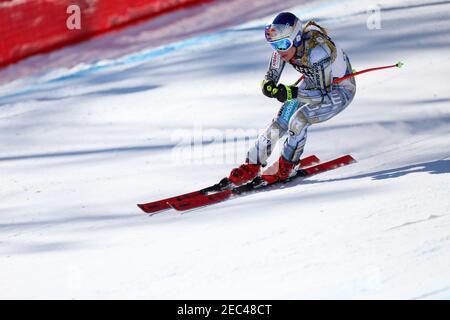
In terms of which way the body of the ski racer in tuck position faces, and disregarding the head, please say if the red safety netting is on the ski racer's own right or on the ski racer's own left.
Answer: on the ski racer's own right

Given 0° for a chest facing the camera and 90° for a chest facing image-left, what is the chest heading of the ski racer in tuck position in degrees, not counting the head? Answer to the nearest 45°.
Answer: approximately 45°
